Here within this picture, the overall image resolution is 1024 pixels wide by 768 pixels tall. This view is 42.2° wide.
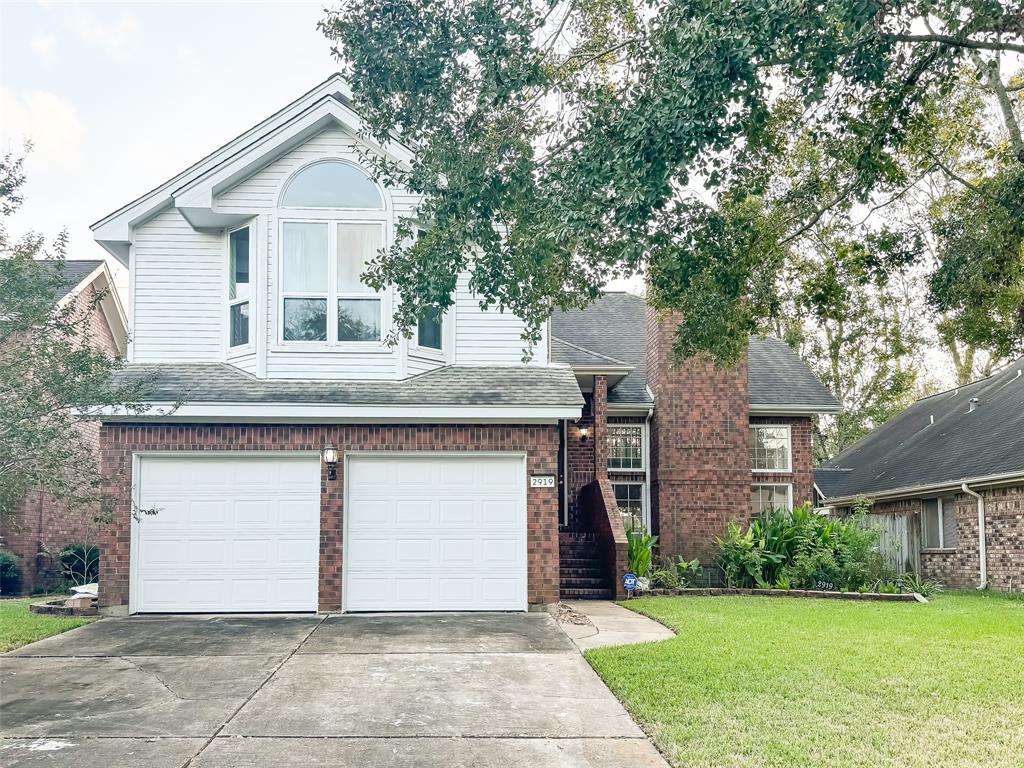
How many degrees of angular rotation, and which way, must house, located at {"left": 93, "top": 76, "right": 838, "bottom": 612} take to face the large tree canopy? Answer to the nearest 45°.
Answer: approximately 45° to its left

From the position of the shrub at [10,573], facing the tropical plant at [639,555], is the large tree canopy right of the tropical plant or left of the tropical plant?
right

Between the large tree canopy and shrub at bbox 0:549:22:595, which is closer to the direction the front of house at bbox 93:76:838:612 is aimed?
the large tree canopy

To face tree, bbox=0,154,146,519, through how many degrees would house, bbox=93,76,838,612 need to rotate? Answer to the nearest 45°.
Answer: approximately 45° to its right

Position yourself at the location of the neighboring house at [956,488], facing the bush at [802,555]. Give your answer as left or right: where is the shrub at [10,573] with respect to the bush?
right

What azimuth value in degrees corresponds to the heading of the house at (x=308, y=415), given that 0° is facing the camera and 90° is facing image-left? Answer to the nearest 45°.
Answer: approximately 0°

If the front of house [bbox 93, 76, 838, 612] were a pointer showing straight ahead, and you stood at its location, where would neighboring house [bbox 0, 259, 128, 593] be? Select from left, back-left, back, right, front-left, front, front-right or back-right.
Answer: back-right

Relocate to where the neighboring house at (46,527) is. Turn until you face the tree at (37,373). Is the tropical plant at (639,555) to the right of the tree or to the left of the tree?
left

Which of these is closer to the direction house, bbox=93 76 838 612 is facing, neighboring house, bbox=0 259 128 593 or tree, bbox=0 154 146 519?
the tree
